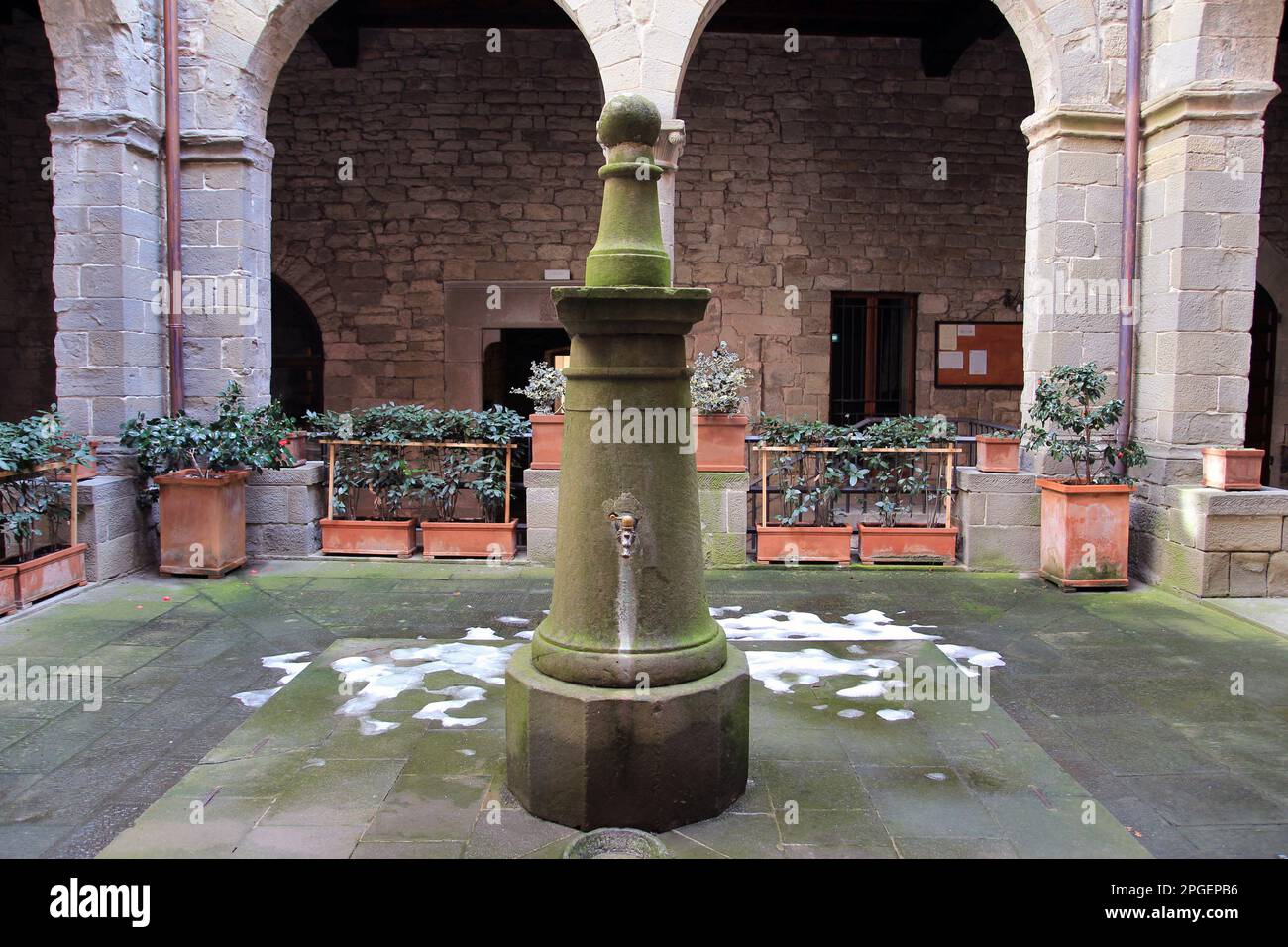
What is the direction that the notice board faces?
toward the camera

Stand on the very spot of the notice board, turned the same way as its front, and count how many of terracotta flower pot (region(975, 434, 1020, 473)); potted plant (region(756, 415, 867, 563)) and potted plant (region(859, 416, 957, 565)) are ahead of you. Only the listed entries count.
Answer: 3

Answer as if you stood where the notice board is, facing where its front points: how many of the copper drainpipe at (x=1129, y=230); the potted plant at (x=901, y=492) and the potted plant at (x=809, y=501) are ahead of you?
3

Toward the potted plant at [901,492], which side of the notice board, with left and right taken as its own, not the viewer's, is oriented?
front

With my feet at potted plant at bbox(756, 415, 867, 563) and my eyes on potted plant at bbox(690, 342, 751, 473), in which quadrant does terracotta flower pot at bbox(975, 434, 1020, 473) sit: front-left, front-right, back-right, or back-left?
back-left

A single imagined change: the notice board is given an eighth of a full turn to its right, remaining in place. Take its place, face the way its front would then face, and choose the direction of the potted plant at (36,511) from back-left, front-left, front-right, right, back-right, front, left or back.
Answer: front

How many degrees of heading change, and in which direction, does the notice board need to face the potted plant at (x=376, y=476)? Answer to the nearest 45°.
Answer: approximately 45° to its right

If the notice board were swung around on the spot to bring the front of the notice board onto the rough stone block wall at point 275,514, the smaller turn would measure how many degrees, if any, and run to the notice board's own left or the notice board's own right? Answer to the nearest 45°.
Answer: approximately 45° to the notice board's own right

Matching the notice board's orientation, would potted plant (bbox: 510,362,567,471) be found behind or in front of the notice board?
in front

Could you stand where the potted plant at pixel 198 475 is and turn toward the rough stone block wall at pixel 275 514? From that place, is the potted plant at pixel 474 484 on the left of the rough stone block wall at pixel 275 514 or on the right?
right

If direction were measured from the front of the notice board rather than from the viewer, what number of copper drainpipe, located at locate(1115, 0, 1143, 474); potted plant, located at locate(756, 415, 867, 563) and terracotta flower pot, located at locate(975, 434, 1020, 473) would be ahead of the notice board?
3

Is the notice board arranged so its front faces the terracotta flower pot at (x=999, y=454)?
yes

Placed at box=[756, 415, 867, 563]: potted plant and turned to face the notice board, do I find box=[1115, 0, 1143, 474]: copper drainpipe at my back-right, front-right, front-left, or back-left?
front-right

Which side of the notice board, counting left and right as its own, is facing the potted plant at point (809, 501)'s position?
front

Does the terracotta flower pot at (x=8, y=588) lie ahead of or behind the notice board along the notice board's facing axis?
ahead

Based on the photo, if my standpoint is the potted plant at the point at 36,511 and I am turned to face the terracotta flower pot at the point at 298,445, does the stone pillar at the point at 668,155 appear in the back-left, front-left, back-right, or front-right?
front-right
